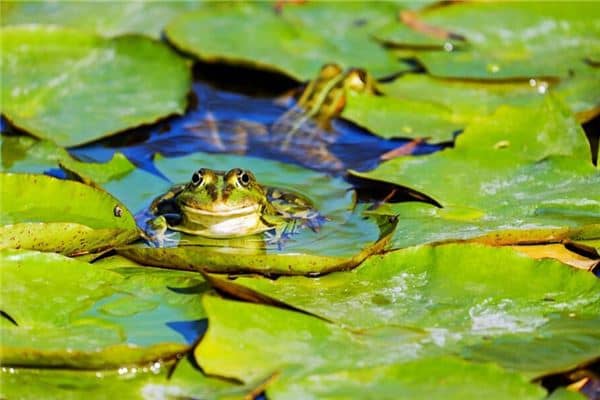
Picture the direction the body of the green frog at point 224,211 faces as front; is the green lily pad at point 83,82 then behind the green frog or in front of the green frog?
behind

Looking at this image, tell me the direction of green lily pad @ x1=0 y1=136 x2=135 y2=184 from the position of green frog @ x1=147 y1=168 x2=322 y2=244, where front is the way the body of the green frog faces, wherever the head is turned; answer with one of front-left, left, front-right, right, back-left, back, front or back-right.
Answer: back-right

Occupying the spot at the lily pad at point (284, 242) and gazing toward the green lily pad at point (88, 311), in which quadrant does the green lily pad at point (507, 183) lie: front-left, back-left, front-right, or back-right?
back-left

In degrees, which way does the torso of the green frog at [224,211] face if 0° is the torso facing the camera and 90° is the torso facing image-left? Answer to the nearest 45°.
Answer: approximately 0°

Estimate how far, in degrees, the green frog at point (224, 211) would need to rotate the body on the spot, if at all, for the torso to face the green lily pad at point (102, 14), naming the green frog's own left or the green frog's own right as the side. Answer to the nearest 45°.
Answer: approximately 180°

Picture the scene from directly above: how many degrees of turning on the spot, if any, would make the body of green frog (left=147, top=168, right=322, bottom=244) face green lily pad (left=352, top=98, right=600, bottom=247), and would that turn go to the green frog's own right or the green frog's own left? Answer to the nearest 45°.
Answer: approximately 90° to the green frog's own left

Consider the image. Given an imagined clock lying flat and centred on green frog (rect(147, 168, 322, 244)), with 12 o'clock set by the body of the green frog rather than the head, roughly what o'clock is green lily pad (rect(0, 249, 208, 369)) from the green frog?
The green lily pad is roughly at 1 o'clock from the green frog.

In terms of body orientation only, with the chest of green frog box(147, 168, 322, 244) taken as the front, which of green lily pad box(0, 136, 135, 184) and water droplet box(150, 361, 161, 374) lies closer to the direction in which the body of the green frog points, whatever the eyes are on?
the water droplet

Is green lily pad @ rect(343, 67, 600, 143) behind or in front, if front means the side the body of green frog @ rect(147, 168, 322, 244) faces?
behind

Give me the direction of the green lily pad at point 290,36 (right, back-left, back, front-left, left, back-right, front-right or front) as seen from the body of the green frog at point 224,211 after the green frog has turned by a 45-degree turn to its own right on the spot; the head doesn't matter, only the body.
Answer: back-right

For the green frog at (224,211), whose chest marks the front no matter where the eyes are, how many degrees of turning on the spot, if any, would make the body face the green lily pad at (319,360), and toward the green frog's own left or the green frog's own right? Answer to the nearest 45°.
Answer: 0° — it already faces it
